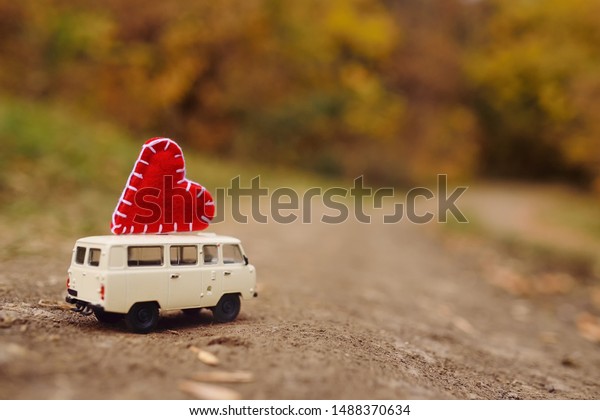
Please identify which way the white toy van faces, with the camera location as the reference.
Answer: facing away from the viewer and to the right of the viewer

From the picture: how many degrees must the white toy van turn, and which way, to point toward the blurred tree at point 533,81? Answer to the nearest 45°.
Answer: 0° — it already faces it
